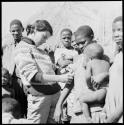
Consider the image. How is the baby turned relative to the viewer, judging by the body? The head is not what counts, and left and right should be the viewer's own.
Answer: facing away from the viewer and to the left of the viewer

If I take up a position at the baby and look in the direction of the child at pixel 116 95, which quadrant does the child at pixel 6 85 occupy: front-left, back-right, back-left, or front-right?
back-right

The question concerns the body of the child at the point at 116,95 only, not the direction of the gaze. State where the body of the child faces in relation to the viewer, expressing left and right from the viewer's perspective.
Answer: facing the viewer and to the left of the viewer

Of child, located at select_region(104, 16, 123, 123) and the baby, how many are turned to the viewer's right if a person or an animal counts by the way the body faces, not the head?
0
